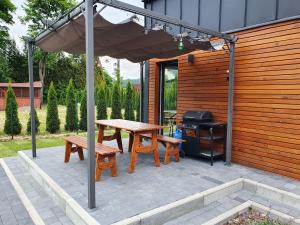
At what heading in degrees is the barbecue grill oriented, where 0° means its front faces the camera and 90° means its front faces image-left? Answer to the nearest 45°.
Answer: approximately 45°

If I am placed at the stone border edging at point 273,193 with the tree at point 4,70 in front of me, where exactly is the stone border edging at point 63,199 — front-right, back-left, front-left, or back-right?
front-left

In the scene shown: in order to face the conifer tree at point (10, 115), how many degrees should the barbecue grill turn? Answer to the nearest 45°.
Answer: approximately 45° to its right

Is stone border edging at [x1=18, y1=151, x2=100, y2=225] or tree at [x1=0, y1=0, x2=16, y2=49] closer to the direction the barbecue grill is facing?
the stone border edging

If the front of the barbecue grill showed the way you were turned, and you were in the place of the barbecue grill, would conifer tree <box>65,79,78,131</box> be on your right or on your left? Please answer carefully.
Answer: on your right

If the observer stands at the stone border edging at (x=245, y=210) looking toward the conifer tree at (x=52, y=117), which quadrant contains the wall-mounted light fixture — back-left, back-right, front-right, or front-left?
front-right

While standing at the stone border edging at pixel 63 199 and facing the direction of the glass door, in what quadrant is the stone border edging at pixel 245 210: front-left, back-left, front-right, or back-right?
front-right

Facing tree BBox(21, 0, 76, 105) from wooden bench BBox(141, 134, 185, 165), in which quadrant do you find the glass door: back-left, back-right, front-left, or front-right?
front-right

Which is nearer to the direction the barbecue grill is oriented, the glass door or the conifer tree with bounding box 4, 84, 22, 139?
the conifer tree

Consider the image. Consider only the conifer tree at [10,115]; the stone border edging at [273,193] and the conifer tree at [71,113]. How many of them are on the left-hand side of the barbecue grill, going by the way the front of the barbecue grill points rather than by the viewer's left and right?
1

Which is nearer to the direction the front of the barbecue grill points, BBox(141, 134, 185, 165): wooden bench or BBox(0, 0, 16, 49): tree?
the wooden bench

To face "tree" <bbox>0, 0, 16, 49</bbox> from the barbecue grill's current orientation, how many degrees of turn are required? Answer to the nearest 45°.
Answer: approximately 90° to its right

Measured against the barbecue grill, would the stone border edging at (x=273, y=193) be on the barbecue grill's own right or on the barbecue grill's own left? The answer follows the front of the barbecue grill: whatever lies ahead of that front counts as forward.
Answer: on the barbecue grill's own left

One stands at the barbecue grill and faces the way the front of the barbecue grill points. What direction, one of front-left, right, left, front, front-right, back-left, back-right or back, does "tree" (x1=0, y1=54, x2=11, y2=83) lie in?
right

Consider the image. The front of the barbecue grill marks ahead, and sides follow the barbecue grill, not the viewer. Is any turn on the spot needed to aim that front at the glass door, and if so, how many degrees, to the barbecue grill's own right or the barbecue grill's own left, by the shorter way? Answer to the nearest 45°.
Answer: approximately 90° to the barbecue grill's own right

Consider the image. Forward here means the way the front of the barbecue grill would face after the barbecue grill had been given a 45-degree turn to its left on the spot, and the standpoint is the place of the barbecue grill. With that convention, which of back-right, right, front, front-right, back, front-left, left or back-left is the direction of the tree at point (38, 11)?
back-right
